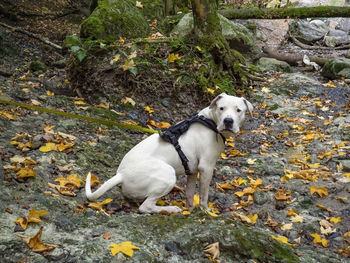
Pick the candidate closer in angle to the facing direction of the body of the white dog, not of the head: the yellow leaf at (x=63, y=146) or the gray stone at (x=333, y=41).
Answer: the gray stone

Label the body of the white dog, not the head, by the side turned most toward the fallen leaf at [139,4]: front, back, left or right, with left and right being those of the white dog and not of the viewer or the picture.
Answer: left

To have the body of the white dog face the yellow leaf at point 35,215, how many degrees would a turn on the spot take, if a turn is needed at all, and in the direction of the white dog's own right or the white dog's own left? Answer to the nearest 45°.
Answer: approximately 135° to the white dog's own right

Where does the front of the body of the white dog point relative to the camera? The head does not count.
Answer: to the viewer's right

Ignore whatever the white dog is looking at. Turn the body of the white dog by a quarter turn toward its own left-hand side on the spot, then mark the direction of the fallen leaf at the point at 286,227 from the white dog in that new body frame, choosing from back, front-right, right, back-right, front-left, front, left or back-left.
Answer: right

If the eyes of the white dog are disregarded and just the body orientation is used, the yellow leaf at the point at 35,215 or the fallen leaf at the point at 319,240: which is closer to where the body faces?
the fallen leaf

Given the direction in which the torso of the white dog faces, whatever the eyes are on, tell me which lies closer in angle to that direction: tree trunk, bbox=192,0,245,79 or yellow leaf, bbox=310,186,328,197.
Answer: the yellow leaf

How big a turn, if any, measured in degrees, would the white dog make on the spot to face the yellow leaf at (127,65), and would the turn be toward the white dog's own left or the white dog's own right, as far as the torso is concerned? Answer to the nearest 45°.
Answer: approximately 90° to the white dog's own left
